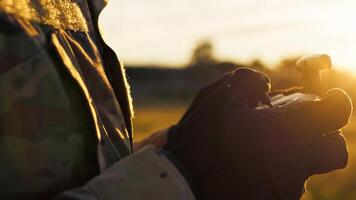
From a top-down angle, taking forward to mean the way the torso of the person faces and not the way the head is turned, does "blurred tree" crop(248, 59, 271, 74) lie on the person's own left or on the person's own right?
on the person's own left

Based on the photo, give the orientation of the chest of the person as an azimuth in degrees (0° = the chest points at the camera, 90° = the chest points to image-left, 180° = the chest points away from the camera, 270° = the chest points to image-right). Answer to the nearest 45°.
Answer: approximately 270°
